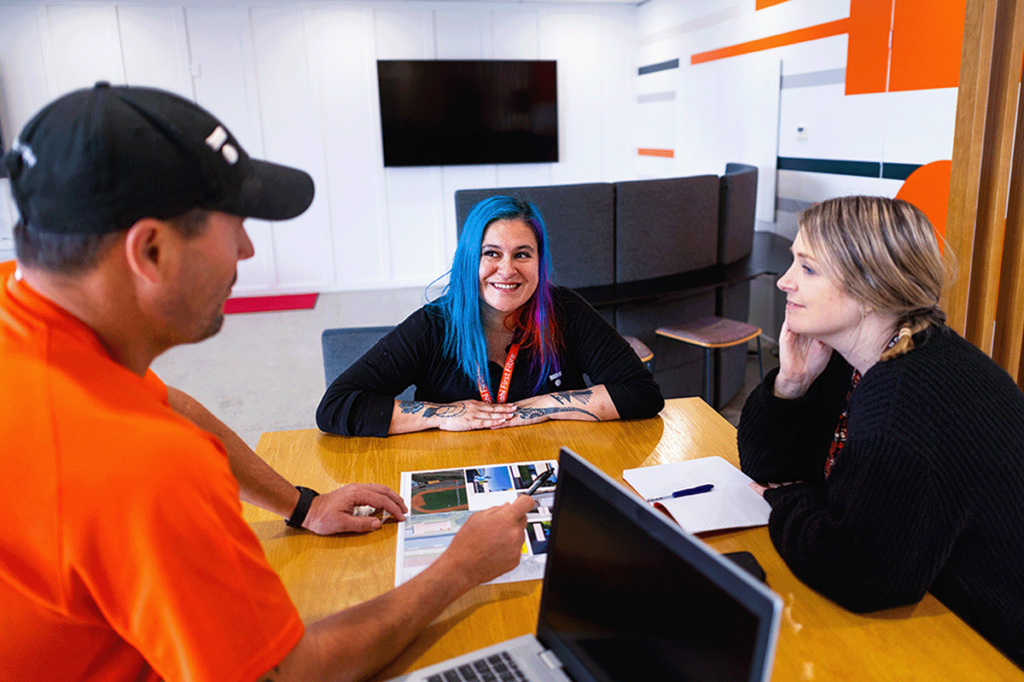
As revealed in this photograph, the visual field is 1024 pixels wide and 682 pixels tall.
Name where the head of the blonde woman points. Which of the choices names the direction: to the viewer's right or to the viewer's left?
to the viewer's left

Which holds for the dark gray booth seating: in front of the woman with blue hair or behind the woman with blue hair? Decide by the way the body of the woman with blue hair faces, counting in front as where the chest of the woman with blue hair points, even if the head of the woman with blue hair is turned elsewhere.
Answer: behind

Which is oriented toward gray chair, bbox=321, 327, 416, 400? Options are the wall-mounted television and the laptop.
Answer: the wall-mounted television

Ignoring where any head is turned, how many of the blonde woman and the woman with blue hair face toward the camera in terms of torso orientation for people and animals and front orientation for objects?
1

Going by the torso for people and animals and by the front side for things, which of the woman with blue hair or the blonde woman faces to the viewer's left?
the blonde woman

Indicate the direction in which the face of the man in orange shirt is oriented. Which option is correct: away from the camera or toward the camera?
away from the camera

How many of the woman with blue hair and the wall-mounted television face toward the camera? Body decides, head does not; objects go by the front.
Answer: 2

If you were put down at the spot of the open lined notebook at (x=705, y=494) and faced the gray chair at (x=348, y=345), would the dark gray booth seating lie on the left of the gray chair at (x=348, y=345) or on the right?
right

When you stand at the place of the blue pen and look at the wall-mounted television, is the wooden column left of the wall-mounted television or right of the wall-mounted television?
right

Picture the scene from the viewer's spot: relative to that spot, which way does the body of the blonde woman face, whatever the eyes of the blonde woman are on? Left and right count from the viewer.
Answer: facing to the left of the viewer

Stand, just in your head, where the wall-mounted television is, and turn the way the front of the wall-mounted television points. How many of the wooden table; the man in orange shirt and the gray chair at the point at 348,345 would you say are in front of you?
3

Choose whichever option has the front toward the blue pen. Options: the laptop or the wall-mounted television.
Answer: the wall-mounted television

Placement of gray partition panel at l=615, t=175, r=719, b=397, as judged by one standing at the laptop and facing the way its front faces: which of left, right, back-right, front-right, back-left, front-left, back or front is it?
back-right
